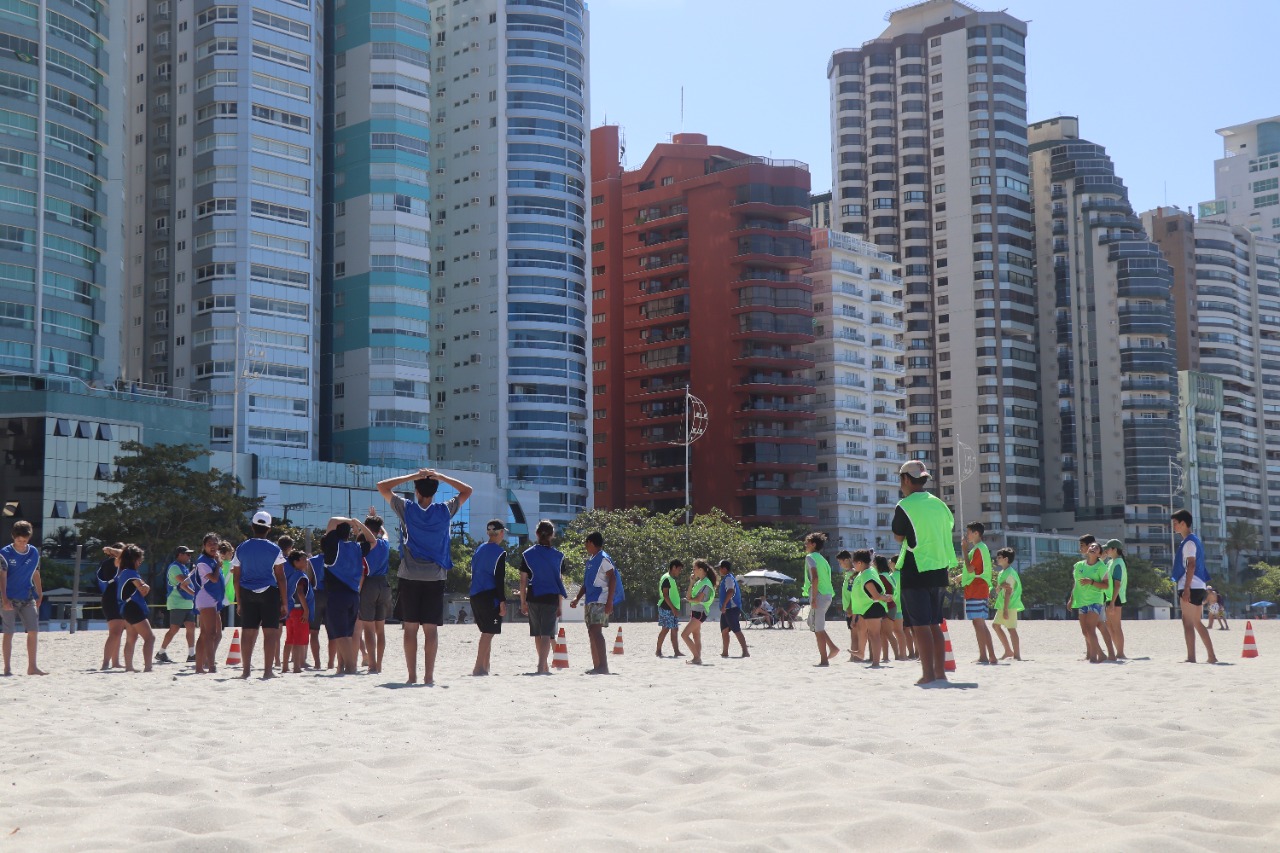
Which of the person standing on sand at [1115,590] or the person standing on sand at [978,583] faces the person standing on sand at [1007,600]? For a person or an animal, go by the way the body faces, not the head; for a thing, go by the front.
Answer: the person standing on sand at [1115,590]

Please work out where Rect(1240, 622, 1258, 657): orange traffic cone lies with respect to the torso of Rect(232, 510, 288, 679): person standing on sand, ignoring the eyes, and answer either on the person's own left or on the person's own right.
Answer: on the person's own right

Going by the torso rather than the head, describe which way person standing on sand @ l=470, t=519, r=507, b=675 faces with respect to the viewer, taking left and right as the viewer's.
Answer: facing away from the viewer and to the right of the viewer

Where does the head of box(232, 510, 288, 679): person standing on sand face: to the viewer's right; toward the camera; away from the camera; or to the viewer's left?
away from the camera

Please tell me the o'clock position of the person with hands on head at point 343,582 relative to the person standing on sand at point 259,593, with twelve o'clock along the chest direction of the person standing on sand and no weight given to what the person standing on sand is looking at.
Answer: The person with hands on head is roughly at 3 o'clock from the person standing on sand.

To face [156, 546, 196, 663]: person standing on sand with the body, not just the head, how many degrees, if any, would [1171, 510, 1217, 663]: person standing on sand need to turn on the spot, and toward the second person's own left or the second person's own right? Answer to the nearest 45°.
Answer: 0° — they already face them

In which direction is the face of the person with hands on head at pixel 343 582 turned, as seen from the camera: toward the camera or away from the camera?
away from the camera

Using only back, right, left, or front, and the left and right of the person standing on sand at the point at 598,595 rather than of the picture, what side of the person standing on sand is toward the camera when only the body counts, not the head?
left

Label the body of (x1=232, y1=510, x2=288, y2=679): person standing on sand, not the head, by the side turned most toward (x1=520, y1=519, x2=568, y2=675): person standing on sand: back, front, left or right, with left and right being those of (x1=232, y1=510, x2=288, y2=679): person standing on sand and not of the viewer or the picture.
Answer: right

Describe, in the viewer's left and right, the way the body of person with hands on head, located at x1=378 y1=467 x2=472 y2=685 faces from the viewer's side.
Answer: facing away from the viewer

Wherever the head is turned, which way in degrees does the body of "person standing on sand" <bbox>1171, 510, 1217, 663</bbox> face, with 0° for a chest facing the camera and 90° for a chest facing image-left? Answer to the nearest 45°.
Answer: approximately 90°

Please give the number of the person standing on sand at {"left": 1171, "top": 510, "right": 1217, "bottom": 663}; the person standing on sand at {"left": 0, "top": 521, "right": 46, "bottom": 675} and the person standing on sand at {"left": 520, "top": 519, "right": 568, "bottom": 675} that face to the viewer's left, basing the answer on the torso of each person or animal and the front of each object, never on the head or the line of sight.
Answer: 1

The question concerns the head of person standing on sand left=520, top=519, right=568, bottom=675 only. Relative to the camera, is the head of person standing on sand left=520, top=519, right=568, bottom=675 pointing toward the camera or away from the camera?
away from the camera

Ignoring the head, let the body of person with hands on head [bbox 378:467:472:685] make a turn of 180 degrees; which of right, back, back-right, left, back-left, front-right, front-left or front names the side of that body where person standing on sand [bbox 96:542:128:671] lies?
back-right
